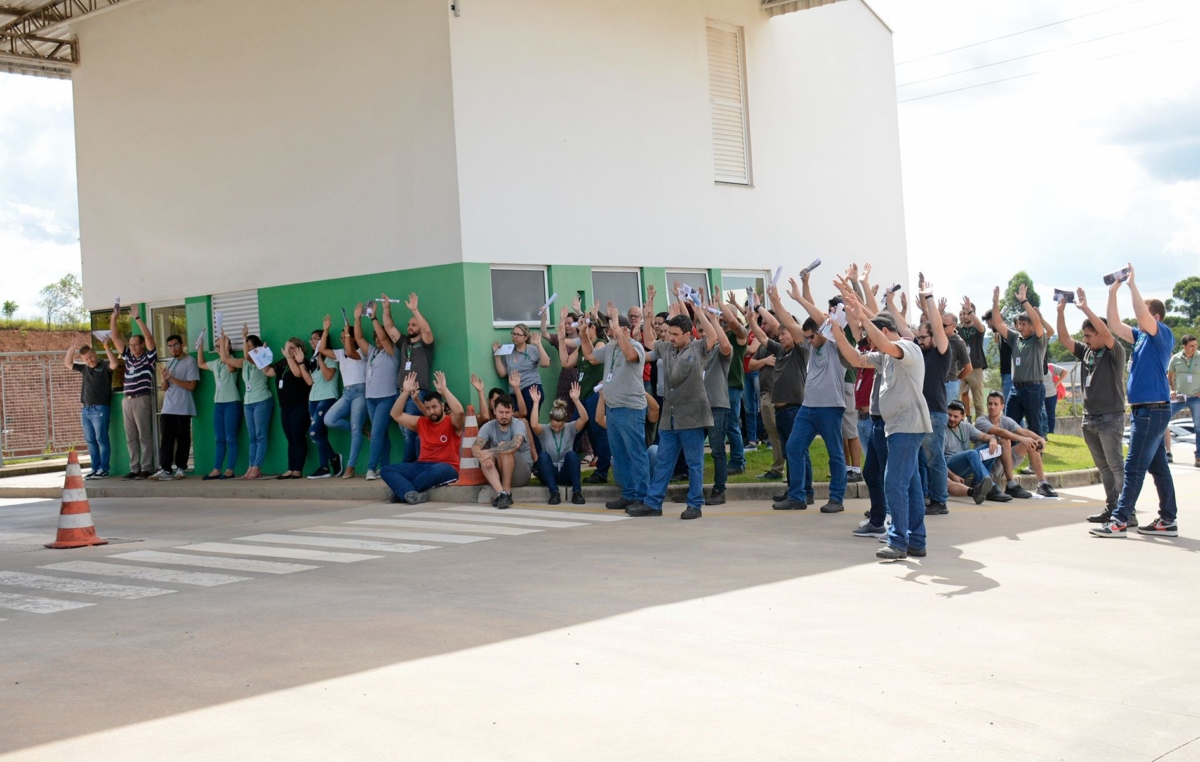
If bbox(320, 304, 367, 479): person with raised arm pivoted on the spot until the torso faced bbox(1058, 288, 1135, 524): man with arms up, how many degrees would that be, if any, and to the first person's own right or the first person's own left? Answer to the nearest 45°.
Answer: approximately 90° to the first person's own left

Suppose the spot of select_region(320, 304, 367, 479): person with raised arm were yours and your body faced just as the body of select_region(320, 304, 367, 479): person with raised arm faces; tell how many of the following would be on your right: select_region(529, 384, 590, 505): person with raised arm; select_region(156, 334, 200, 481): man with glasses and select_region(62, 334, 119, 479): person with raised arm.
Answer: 2

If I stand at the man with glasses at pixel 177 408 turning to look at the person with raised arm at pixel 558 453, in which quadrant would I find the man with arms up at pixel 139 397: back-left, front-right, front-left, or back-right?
back-right

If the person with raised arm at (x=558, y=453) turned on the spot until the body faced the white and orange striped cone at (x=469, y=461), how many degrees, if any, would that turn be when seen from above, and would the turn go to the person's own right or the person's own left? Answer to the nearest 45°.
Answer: approximately 135° to the person's own right

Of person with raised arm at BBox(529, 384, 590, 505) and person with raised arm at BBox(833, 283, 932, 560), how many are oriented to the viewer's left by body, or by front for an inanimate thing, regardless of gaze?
1

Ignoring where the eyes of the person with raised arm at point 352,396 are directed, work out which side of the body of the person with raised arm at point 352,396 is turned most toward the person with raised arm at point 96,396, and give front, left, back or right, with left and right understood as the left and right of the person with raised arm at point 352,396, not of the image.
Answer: right

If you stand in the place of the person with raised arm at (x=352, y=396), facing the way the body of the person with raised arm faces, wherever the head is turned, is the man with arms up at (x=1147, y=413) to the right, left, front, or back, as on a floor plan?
left

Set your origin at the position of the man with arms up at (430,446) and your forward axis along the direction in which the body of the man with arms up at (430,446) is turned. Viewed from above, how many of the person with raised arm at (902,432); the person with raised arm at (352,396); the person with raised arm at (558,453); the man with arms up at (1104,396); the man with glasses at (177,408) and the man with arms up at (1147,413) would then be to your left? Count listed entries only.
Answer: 4

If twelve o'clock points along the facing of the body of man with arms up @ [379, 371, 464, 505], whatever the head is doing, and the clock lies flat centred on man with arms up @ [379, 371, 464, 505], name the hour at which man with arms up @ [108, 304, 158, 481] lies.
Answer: man with arms up @ [108, 304, 158, 481] is roughly at 3 o'clock from man with arms up @ [379, 371, 464, 505].

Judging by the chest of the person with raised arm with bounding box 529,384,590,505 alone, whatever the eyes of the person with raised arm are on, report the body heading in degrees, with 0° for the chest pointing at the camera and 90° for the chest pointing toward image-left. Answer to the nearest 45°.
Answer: approximately 0°

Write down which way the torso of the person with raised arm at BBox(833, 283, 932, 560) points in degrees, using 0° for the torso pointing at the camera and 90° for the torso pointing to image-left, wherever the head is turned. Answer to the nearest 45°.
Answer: approximately 90°
